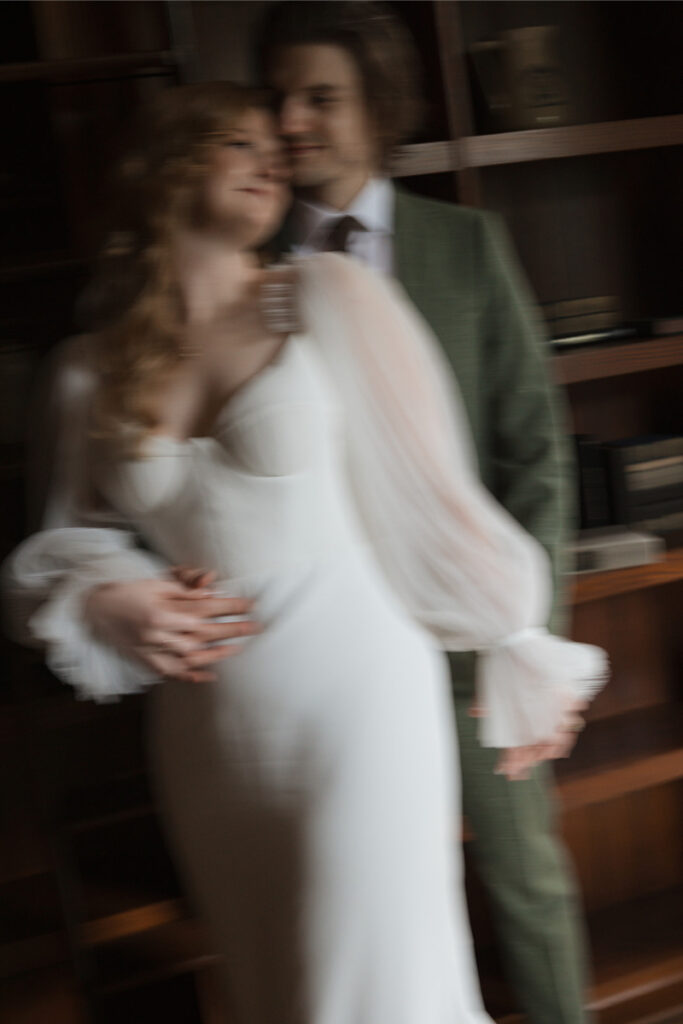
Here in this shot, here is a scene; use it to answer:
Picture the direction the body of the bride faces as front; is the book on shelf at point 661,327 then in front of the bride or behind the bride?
behind

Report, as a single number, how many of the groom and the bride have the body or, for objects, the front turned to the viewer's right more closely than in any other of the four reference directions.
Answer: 0

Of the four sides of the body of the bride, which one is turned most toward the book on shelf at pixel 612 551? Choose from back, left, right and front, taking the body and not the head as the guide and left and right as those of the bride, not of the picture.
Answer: back

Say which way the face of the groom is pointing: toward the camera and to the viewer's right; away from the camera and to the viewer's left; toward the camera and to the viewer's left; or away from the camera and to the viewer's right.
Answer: toward the camera and to the viewer's left

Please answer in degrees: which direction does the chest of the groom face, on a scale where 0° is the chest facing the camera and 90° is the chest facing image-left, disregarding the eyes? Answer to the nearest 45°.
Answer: approximately 45°

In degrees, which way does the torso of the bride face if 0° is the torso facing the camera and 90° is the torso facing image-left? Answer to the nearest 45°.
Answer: approximately 45°
